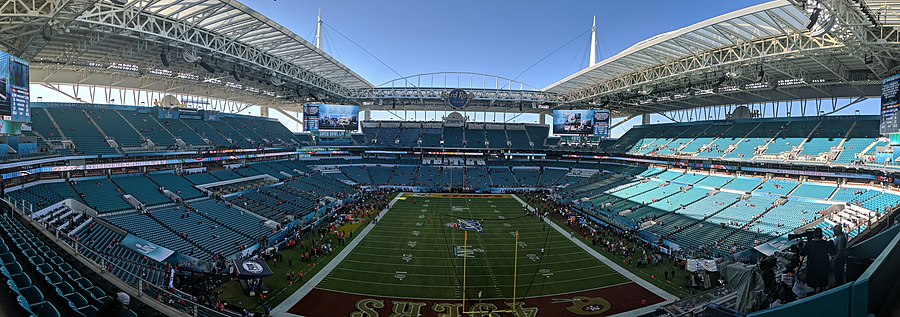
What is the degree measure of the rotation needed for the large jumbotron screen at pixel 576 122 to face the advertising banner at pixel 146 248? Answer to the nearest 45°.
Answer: approximately 45° to its right

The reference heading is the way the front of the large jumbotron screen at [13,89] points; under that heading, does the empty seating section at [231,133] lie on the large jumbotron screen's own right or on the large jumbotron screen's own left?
on the large jumbotron screen's own left

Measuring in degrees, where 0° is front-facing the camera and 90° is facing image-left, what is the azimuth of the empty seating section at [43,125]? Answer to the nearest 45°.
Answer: approximately 315°

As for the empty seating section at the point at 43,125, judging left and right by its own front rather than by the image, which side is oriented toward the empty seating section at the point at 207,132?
left

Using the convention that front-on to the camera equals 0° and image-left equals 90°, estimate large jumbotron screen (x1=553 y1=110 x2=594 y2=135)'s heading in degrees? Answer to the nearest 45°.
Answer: approximately 0°

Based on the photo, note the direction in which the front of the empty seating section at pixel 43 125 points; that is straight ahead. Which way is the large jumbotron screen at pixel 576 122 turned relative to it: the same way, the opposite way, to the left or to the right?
to the right

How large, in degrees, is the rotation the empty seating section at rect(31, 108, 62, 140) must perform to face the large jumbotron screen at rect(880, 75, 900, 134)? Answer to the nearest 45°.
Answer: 0° — it already faces it

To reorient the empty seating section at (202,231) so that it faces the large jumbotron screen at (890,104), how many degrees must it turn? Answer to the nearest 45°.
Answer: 0° — it already faces it

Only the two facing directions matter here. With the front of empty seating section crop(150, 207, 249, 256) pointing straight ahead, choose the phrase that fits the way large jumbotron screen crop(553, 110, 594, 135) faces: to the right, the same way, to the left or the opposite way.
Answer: to the right
